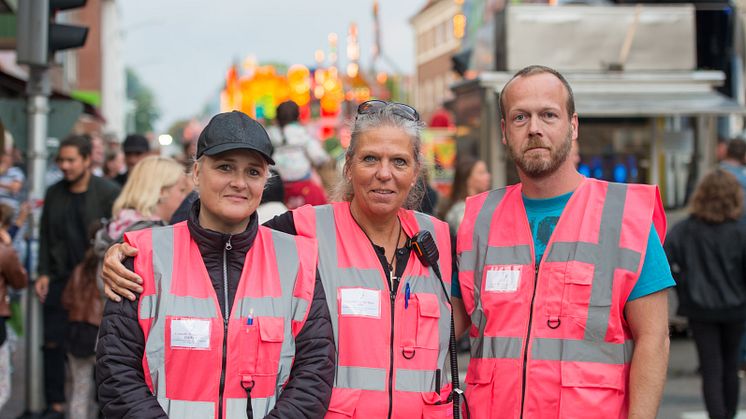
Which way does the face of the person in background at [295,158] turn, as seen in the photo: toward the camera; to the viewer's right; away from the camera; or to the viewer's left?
away from the camera

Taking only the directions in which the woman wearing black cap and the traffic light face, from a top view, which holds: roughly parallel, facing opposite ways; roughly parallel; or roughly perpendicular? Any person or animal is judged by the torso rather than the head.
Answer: roughly perpendicular

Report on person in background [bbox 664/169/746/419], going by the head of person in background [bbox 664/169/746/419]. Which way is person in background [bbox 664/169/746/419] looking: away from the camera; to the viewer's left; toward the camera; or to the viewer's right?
away from the camera

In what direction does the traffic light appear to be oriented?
to the viewer's right

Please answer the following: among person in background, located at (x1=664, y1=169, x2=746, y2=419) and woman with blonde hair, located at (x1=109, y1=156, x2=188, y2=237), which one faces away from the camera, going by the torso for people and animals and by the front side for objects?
the person in background

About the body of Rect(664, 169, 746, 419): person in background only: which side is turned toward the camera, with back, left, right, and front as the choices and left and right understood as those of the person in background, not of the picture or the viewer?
back
